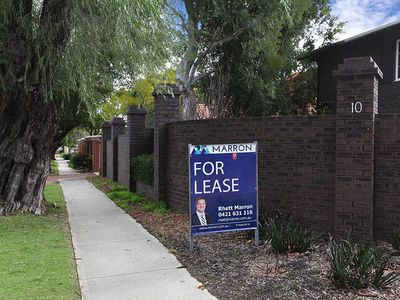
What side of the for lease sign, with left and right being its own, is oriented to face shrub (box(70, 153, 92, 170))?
back

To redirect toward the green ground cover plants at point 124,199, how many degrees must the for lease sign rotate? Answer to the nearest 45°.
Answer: approximately 135° to its right

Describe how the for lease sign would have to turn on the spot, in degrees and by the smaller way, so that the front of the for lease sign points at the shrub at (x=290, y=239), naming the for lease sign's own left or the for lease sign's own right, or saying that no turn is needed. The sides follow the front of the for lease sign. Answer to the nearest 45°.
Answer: approximately 90° to the for lease sign's own left

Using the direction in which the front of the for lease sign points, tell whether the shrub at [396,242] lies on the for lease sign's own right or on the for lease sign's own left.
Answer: on the for lease sign's own left

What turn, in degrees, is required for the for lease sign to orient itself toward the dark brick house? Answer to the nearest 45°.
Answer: approximately 135° to its left

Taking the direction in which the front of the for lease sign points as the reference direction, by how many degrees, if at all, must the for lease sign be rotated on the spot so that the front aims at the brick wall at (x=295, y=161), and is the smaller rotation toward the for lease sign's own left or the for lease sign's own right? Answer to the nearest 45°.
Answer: approximately 135° to the for lease sign's own left

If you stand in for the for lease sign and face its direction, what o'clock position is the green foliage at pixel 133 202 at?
The green foliage is roughly at 5 o'clock from the for lease sign.

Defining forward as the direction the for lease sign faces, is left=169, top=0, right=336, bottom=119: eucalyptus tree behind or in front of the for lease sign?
behind

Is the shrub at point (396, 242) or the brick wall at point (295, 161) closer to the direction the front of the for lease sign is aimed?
the shrub

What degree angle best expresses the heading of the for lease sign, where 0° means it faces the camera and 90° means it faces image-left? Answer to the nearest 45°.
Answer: approximately 0°
